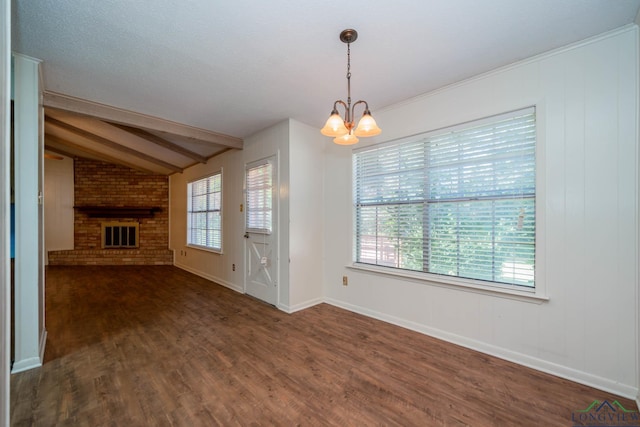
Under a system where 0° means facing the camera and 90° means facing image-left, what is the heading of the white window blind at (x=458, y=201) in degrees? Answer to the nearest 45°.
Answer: approximately 45°
